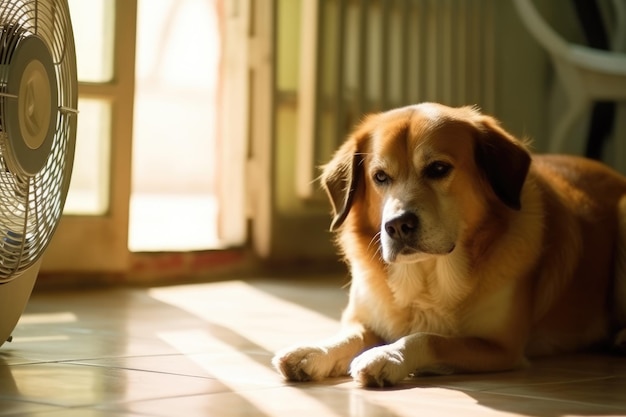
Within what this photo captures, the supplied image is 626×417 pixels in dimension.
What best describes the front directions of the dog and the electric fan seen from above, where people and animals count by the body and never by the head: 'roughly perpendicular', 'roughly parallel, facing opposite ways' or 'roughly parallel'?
roughly perpendicular

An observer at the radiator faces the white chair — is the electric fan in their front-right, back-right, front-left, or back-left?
back-right

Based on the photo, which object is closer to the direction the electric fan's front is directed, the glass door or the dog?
the dog

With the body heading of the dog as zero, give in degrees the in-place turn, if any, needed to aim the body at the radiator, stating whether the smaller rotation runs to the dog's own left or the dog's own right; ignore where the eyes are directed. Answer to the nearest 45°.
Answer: approximately 135° to the dog's own right

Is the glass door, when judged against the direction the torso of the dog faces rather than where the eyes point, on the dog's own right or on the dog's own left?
on the dog's own right

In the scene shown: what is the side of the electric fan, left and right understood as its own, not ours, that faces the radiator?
left

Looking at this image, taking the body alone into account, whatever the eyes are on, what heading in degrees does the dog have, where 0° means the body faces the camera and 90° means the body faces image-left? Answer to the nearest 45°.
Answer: approximately 45°

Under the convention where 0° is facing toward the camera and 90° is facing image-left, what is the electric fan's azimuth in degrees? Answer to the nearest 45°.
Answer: approximately 315°

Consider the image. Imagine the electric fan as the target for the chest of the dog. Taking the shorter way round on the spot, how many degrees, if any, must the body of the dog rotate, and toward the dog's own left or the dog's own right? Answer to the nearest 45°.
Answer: approximately 45° to the dog's own right

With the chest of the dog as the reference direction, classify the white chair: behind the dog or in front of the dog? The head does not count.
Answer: behind

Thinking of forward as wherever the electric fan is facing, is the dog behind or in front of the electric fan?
in front

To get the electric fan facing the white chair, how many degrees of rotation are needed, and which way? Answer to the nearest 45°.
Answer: approximately 90° to its left
